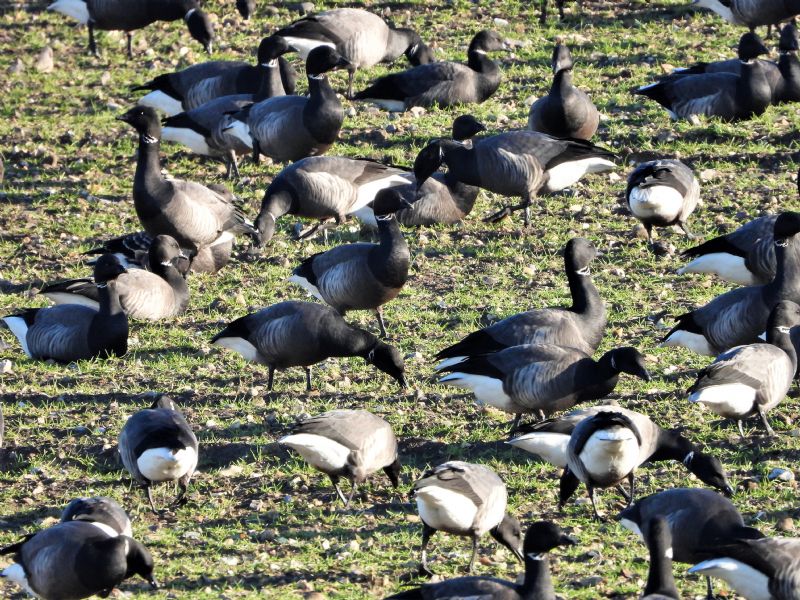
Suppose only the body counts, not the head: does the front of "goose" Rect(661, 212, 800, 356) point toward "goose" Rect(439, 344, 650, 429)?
no

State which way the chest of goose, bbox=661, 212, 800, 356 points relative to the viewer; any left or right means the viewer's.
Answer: facing to the right of the viewer

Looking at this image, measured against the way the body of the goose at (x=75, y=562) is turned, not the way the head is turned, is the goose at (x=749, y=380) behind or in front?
in front

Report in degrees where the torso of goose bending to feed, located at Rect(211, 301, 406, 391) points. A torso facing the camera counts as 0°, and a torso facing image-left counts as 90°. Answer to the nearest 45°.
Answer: approximately 270°

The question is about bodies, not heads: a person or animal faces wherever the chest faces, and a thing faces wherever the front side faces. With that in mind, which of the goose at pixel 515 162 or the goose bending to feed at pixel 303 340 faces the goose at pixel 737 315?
the goose bending to feed

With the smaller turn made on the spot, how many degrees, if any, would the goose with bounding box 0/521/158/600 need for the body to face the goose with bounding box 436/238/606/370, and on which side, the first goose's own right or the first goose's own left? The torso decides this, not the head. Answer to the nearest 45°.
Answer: approximately 45° to the first goose's own left

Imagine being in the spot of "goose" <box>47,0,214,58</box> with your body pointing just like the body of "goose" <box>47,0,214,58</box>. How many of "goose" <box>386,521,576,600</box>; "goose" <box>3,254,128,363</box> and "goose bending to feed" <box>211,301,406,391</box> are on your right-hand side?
3

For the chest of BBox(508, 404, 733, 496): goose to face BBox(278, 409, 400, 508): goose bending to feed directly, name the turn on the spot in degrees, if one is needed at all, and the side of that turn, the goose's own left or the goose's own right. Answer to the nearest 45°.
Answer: approximately 180°

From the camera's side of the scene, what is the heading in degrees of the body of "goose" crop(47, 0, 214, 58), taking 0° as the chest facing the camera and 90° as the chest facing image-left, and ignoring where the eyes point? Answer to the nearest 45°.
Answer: approximately 270°

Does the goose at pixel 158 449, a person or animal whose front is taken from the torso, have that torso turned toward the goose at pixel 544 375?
no

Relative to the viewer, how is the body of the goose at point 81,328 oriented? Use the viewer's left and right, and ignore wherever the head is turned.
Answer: facing to the right of the viewer

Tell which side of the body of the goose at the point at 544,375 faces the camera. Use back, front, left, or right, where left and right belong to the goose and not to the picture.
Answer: right

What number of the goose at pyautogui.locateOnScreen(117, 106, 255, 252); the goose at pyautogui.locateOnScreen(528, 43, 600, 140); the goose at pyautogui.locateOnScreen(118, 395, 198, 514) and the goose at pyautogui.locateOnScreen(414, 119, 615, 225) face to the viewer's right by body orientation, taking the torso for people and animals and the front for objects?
0

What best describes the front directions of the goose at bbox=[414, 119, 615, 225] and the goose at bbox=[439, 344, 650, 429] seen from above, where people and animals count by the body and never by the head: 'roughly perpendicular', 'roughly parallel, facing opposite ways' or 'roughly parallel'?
roughly parallel, facing opposite ways

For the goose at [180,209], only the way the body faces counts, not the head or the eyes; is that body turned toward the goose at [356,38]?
no

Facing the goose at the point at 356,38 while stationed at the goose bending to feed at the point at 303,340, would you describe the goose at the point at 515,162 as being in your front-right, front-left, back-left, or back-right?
front-right

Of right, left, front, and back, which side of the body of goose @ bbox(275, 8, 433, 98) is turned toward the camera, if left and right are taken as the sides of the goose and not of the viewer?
right

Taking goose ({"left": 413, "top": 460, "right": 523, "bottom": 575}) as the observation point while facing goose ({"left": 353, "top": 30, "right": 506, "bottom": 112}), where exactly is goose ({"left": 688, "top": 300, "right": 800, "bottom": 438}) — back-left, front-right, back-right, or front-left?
front-right

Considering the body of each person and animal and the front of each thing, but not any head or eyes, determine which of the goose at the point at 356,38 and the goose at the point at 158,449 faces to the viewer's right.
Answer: the goose at the point at 356,38

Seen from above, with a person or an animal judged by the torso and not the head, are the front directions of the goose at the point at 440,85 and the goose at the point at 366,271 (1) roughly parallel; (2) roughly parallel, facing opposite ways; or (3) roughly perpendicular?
roughly parallel

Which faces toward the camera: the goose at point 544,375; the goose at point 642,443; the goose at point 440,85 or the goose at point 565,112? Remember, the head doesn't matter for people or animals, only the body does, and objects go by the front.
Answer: the goose at point 565,112

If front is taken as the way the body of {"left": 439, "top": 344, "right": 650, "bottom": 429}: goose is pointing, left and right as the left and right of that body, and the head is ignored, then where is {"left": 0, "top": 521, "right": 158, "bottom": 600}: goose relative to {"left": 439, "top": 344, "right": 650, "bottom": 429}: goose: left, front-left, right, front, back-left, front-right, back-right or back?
back-right

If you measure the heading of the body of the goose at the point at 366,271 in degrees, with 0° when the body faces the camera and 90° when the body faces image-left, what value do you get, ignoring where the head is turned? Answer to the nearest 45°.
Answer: approximately 270°

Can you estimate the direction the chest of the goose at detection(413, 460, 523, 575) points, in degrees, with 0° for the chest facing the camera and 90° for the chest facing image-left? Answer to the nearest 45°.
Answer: approximately 225°
